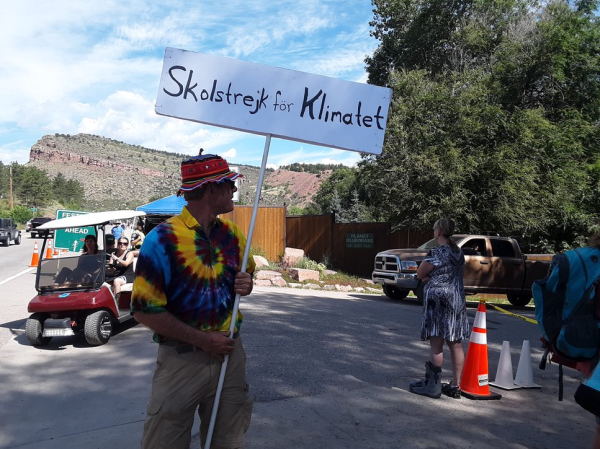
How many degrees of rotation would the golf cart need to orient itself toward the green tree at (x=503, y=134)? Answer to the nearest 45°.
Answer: approximately 180°

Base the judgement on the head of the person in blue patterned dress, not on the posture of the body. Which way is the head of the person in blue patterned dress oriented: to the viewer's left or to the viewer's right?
to the viewer's left

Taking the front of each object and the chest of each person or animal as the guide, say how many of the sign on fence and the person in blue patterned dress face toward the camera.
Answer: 1

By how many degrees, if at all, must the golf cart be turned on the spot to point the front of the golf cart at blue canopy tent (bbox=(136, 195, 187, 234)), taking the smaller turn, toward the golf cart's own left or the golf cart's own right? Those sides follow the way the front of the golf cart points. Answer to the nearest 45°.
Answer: approximately 135° to the golf cart's own right

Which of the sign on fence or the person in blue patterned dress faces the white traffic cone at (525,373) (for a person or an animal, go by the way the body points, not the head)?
the sign on fence

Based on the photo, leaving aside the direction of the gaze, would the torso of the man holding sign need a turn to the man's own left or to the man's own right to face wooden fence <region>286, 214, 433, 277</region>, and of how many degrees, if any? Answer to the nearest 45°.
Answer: approximately 135° to the man's own left

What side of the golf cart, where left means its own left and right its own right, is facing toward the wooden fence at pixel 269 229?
back

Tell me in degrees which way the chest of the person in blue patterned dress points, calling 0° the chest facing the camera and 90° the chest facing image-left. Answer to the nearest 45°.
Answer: approximately 135°

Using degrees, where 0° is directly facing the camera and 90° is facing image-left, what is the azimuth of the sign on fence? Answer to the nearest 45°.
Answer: approximately 0°

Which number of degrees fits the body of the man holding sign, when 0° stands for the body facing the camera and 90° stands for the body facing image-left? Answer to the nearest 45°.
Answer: approximately 315°

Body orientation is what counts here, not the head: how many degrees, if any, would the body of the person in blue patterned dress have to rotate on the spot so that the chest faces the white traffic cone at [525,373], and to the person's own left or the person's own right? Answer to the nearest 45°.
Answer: approximately 90° to the person's own right
